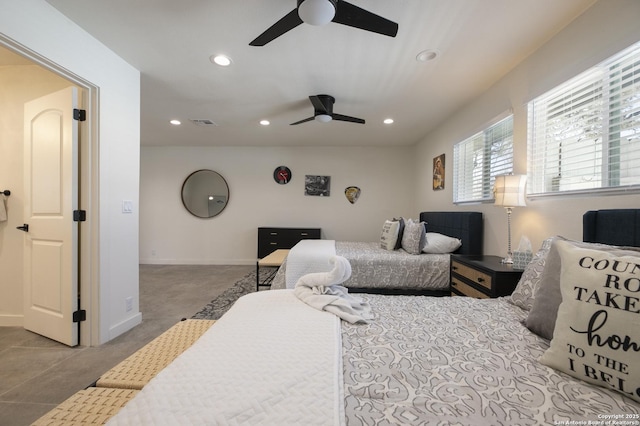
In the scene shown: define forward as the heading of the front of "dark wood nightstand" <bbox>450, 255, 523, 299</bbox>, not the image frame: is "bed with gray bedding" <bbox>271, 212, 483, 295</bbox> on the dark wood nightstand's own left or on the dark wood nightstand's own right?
on the dark wood nightstand's own right

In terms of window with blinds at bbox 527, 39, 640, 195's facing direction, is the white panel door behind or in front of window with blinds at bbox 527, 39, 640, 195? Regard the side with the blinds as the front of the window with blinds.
in front

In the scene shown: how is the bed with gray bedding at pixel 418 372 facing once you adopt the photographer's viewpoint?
facing to the left of the viewer

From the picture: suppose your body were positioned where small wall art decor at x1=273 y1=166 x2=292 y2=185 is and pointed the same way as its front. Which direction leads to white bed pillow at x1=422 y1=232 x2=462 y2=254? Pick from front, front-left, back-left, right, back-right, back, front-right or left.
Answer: front-left

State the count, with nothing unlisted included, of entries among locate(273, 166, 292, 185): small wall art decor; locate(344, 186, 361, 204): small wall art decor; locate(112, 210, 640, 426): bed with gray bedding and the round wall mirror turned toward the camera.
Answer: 3

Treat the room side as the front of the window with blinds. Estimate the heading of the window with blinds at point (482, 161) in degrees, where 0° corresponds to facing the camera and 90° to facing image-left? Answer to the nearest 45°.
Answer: approximately 45°

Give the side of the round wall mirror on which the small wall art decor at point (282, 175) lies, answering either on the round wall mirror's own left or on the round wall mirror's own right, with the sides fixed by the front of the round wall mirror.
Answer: on the round wall mirror's own left

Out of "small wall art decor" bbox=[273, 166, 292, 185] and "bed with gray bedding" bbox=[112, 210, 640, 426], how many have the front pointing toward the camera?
1

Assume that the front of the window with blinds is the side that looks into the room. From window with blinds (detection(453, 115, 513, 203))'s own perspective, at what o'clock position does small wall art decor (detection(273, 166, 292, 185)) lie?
The small wall art decor is roughly at 2 o'clock from the window with blinds.

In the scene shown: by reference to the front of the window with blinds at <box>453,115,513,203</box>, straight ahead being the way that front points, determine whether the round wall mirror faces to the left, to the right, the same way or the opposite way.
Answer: to the left

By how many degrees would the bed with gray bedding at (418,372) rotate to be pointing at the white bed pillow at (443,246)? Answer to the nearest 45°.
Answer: approximately 90° to its right

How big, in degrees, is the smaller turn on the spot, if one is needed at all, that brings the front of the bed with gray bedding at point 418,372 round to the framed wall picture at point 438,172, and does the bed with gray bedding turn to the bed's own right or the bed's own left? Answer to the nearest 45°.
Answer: approximately 90° to the bed's own right

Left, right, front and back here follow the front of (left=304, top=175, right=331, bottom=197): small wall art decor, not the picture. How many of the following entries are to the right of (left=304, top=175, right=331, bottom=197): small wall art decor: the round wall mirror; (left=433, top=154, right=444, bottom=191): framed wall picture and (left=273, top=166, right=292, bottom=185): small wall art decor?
2

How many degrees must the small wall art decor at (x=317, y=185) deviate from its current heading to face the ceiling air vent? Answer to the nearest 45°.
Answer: approximately 45° to its right

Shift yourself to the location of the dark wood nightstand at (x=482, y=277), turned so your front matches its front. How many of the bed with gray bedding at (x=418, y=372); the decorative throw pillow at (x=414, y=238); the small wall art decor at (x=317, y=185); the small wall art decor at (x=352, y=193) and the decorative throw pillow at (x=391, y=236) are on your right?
4
